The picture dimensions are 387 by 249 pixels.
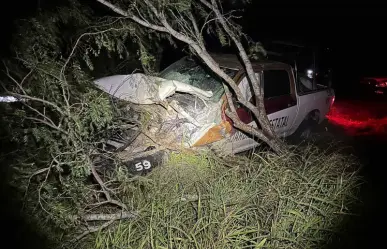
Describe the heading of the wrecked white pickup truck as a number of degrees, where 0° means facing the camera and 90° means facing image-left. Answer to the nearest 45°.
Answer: approximately 45°
